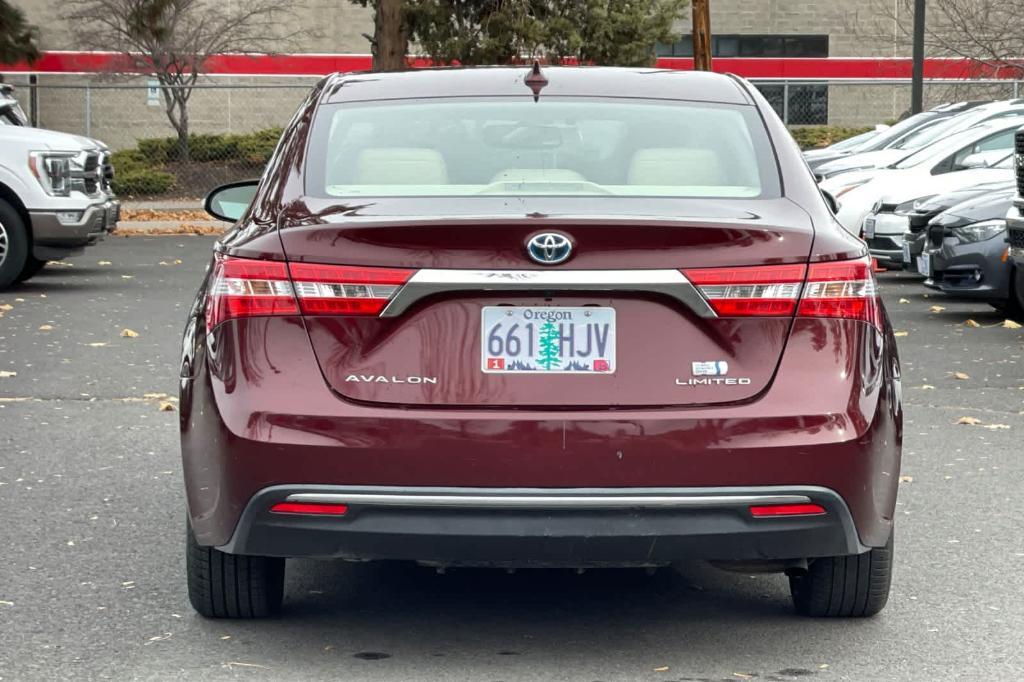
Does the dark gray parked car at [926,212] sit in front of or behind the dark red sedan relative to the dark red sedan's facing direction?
in front

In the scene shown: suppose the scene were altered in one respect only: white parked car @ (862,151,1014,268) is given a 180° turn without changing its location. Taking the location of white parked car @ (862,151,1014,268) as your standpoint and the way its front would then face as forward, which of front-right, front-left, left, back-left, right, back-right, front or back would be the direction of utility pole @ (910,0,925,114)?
front-left

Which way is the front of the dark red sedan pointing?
away from the camera

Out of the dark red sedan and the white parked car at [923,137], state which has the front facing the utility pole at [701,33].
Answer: the dark red sedan

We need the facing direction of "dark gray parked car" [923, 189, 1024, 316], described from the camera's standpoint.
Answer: facing the viewer and to the left of the viewer

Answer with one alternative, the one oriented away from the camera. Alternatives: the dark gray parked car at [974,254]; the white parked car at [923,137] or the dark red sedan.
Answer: the dark red sedan

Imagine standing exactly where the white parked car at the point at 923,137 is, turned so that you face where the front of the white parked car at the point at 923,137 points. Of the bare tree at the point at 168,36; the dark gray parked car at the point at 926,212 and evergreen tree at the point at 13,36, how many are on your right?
2

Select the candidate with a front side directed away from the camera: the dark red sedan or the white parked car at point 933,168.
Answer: the dark red sedan

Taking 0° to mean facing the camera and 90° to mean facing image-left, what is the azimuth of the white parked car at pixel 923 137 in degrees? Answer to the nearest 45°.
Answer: approximately 45°

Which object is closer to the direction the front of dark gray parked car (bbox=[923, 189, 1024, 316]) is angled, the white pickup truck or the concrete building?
the white pickup truck

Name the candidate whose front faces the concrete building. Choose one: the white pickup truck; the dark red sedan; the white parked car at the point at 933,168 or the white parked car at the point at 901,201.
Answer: the dark red sedan

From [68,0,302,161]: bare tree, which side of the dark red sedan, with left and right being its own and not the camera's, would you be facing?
front

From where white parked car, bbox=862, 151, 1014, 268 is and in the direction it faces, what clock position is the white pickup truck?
The white pickup truck is roughly at 1 o'clock from the white parked car.

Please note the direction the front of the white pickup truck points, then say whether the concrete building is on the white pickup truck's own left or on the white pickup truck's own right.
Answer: on the white pickup truck's own left

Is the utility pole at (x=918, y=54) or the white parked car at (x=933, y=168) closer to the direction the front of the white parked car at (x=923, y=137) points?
the white parked car

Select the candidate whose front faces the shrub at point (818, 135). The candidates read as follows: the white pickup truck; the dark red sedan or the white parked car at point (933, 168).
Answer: the dark red sedan

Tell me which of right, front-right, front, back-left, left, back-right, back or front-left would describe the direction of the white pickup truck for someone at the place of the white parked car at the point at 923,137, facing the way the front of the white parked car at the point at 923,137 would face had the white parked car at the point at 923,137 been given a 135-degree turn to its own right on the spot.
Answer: back-left

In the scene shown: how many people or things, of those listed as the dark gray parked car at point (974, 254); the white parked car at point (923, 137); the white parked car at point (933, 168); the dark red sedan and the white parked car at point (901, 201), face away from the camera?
1

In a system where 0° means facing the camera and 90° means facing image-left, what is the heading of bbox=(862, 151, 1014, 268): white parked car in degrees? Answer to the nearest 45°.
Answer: approximately 45°

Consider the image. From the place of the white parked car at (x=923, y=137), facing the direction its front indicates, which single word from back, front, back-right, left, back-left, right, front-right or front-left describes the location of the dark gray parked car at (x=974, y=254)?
front-left

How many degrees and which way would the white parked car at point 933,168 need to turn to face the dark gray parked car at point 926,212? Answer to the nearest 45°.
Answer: approximately 45° to its left

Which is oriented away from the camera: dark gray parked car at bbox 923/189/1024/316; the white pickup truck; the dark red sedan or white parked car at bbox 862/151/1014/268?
the dark red sedan
